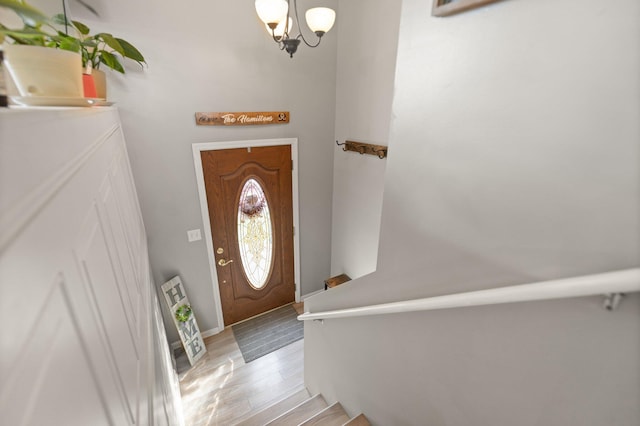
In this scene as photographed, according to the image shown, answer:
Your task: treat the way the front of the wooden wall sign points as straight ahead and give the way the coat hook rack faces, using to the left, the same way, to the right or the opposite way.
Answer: to the right

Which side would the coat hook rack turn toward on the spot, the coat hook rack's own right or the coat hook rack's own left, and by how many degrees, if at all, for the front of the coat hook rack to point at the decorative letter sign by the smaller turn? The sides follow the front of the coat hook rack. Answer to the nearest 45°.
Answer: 0° — it already faces it

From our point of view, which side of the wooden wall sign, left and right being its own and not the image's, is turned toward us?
front

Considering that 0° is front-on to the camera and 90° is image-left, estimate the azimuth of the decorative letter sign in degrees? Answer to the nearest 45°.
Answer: approximately 0°

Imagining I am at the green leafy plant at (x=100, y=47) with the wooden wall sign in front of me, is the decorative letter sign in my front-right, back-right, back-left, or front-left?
front-left

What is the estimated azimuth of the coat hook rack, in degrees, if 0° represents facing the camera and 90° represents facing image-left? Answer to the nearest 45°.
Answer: approximately 45°

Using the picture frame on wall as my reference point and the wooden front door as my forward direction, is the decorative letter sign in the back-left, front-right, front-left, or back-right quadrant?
front-left

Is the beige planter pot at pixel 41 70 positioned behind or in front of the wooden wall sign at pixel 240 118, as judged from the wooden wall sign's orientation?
in front

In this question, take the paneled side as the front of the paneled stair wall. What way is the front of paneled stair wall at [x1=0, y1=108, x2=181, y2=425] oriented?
to the viewer's right

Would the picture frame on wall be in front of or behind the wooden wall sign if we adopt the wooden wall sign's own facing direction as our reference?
in front
